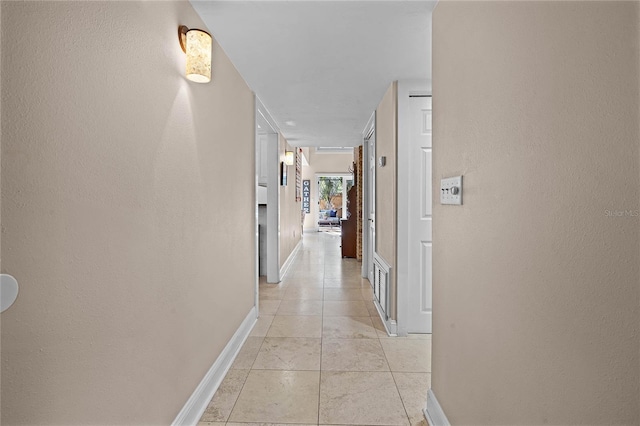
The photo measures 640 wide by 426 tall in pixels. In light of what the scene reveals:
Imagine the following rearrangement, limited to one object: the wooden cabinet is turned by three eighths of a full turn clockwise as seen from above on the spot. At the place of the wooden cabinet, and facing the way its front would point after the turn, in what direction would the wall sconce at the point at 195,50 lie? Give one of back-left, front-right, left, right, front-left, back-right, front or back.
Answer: back-right

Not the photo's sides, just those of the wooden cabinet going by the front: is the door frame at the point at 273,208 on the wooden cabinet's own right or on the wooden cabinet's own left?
on the wooden cabinet's own left

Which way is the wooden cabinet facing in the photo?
to the viewer's left

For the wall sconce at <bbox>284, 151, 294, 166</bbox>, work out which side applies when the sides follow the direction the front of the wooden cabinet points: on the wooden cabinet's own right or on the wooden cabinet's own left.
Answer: on the wooden cabinet's own left

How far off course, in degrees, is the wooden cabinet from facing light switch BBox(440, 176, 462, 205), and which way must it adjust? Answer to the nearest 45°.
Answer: approximately 90° to its left

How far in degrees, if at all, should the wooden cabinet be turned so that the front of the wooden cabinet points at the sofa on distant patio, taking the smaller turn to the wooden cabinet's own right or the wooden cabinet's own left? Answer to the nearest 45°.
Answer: approximately 90° to the wooden cabinet's own right

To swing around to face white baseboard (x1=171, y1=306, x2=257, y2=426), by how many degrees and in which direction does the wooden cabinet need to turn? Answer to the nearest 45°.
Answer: approximately 90° to its left
